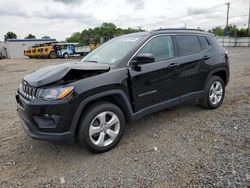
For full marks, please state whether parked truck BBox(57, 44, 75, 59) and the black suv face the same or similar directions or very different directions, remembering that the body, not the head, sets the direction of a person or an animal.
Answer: same or similar directions

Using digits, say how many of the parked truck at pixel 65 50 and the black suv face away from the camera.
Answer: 0

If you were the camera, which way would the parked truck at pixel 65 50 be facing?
facing the viewer and to the left of the viewer

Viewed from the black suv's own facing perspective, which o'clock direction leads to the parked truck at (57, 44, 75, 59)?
The parked truck is roughly at 4 o'clock from the black suv.

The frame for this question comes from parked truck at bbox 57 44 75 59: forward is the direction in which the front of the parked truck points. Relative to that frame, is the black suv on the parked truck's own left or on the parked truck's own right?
on the parked truck's own left
